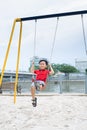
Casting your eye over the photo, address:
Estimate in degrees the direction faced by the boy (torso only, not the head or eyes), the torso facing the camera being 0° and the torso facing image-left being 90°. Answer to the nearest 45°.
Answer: approximately 45°
